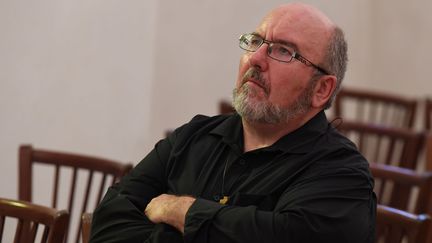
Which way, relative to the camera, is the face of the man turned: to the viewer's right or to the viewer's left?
to the viewer's left

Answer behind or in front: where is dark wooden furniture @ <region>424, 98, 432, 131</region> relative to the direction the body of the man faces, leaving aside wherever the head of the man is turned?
behind

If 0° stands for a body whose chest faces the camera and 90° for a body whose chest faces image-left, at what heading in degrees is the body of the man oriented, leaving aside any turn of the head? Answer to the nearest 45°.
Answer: approximately 45°
